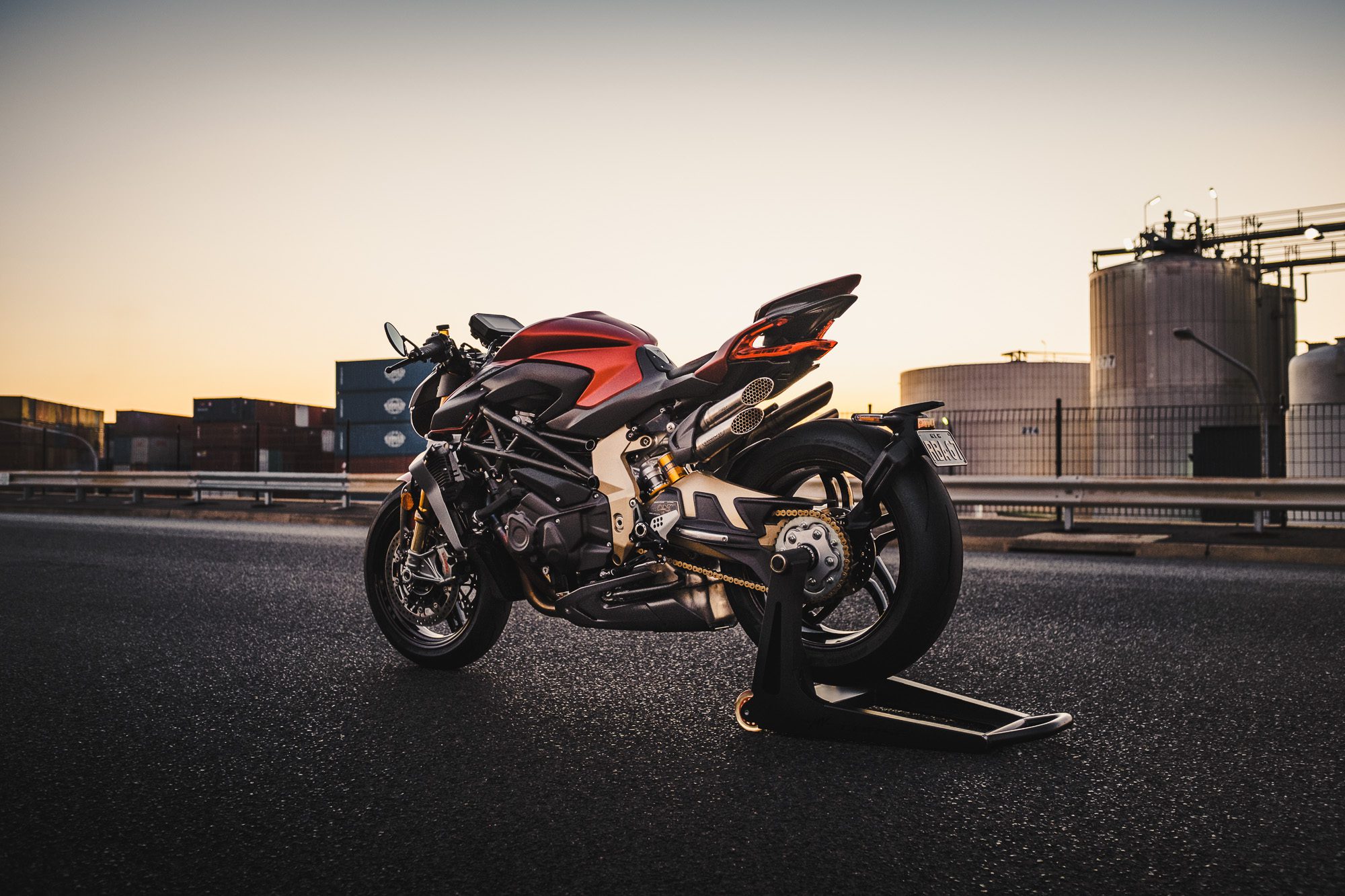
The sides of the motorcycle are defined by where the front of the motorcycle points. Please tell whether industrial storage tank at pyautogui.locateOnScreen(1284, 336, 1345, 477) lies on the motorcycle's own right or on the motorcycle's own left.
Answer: on the motorcycle's own right

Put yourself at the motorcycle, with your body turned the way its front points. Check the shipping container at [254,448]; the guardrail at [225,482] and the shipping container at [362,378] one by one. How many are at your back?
0

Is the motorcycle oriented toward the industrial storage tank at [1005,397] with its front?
no

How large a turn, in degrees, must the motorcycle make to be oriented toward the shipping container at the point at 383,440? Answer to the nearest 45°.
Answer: approximately 45° to its right

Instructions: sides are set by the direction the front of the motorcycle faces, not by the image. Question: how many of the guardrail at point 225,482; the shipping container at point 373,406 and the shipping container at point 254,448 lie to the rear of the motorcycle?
0

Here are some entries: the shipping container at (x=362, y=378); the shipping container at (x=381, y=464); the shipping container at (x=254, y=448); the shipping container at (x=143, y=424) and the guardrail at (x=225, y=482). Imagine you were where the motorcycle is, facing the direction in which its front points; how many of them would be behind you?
0

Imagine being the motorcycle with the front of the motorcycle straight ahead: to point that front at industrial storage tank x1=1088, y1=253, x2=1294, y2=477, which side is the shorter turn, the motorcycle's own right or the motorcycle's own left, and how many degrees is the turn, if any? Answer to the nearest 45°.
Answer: approximately 90° to the motorcycle's own right

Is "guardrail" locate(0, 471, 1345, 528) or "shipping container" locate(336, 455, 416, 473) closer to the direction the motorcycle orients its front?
the shipping container

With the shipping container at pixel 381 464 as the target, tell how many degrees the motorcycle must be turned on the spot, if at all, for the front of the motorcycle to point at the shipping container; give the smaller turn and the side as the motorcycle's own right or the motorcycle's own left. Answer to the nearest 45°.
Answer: approximately 45° to the motorcycle's own right

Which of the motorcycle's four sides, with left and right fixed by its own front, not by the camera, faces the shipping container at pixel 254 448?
front

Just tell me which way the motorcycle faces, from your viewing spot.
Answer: facing away from the viewer and to the left of the viewer

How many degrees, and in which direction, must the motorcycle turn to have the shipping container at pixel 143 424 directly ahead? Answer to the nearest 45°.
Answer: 0° — it already faces it

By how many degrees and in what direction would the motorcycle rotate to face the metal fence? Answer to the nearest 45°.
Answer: approximately 90° to its right

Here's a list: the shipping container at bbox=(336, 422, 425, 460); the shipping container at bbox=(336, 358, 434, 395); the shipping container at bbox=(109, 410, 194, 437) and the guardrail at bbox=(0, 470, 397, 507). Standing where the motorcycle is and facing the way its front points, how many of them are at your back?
0

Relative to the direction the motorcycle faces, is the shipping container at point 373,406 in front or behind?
in front
